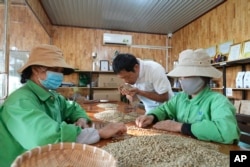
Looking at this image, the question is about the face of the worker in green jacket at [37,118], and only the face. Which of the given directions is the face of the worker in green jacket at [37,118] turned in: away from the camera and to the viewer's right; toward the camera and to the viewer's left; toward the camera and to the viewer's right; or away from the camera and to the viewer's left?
toward the camera and to the viewer's right

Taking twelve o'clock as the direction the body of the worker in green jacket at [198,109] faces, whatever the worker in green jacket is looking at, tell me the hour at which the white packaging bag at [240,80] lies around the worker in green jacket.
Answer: The white packaging bag is roughly at 5 o'clock from the worker in green jacket.

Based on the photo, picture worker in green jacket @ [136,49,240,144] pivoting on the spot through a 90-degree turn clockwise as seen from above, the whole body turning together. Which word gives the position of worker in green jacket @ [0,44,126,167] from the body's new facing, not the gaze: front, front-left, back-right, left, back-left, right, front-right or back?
left

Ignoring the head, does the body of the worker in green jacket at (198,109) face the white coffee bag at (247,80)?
no

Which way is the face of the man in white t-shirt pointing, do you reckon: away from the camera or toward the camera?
toward the camera

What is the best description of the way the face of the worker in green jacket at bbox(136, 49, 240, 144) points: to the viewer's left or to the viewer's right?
to the viewer's left

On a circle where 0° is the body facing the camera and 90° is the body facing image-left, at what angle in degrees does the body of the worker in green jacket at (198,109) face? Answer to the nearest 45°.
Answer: approximately 45°

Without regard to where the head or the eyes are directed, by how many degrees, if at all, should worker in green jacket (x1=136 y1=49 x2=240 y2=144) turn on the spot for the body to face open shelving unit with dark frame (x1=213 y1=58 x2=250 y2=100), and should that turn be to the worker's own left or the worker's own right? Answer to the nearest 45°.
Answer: approximately 135° to the worker's own right

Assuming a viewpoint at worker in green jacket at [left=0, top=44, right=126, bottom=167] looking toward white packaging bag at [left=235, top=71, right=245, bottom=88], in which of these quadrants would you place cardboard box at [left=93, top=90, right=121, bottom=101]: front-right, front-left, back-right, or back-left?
front-left
